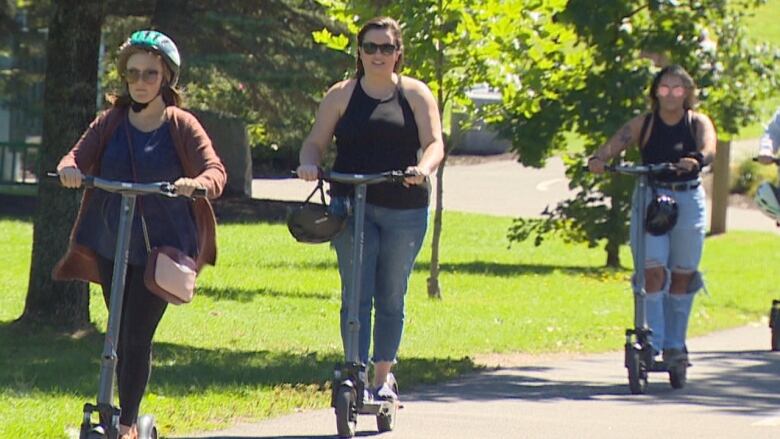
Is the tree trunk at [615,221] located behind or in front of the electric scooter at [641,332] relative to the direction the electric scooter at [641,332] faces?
behind

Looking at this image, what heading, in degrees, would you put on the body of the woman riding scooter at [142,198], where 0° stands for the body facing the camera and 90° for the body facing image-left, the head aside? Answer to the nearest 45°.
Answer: approximately 0°

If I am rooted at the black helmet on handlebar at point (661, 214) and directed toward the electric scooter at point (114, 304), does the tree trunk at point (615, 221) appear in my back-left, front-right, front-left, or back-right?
back-right

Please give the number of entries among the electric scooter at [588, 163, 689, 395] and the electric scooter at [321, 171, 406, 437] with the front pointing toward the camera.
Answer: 2

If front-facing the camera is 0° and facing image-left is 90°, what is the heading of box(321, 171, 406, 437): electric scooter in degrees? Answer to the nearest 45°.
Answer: approximately 0°

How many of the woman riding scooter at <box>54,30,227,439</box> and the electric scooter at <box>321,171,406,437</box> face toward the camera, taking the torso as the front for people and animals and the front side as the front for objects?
2
